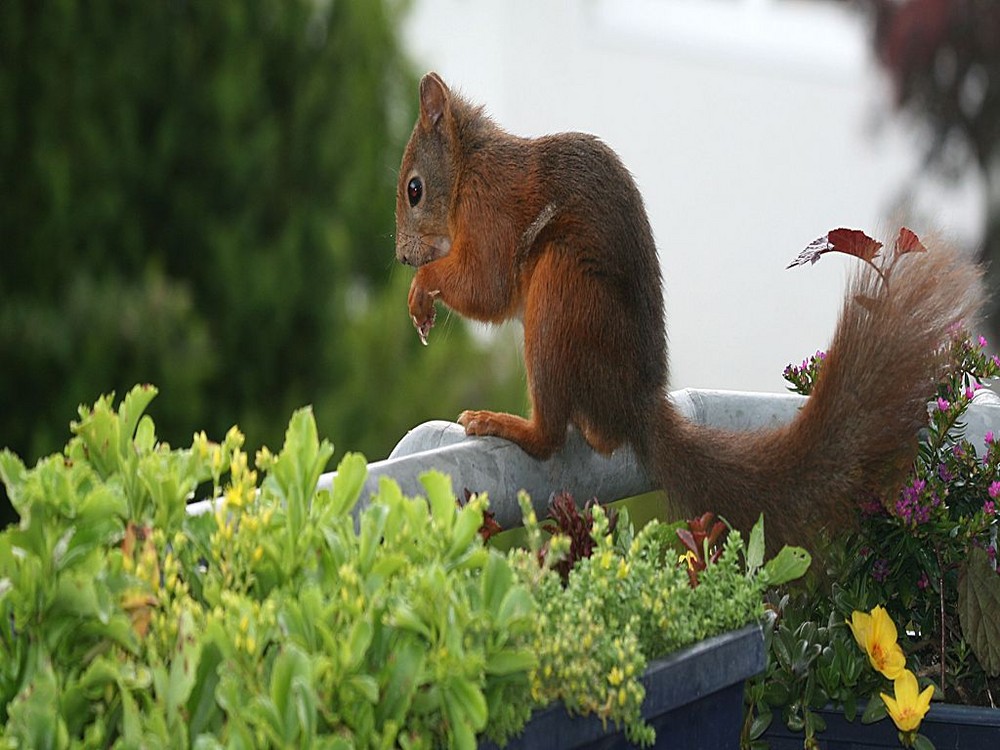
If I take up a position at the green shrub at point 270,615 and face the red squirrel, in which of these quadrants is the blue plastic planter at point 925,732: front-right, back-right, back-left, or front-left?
front-right

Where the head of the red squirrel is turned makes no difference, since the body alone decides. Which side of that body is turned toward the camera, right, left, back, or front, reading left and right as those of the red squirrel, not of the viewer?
left

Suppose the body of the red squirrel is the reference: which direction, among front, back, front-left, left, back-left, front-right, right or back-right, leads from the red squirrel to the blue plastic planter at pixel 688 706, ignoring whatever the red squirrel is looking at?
left
